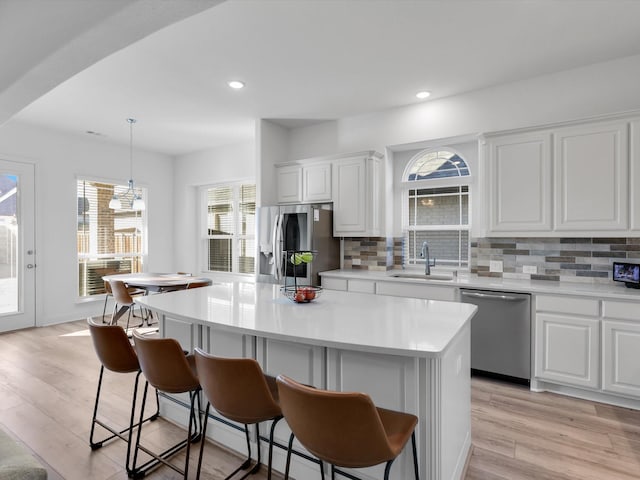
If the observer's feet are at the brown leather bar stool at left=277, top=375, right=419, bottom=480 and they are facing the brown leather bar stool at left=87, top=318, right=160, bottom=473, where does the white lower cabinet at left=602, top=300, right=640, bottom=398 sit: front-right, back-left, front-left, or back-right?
back-right

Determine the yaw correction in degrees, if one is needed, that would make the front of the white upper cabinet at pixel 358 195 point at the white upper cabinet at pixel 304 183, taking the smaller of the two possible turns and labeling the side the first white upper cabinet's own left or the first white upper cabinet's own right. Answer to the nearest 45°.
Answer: approximately 90° to the first white upper cabinet's own right

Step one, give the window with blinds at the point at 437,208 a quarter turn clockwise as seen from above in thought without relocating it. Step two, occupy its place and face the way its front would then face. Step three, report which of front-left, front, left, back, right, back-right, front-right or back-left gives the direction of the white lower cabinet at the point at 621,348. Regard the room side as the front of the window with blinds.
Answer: back-left

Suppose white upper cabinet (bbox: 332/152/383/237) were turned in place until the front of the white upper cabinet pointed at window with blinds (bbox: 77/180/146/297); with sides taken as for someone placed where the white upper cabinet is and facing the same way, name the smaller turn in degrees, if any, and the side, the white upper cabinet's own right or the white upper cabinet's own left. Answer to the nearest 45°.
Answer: approximately 45° to the white upper cabinet's own right

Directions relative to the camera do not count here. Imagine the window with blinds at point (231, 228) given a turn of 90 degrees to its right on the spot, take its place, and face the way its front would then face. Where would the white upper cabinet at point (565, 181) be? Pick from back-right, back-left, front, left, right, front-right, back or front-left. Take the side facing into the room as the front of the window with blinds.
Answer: back

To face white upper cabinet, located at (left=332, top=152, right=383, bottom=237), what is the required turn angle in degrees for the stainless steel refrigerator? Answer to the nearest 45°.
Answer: approximately 135° to its left

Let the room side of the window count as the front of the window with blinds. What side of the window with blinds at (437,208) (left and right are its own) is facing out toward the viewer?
front

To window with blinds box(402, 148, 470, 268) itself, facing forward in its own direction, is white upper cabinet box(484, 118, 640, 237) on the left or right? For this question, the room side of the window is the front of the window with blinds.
on its left

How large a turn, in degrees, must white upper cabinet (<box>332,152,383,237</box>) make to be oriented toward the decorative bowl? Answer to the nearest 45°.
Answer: approximately 45° to its left

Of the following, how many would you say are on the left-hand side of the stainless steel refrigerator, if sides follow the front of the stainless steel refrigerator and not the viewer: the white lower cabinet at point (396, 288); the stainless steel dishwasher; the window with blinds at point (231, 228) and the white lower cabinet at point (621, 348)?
3

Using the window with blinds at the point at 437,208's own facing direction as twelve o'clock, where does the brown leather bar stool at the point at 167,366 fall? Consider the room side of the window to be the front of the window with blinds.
The brown leather bar stool is roughly at 1 o'clock from the window with blinds.

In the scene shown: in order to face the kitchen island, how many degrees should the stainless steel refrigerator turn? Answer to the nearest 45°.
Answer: approximately 45° to its left

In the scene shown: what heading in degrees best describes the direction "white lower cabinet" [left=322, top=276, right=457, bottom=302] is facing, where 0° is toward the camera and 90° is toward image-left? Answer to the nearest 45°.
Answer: approximately 45°

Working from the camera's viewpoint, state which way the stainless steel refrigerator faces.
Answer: facing the viewer and to the left of the viewer
